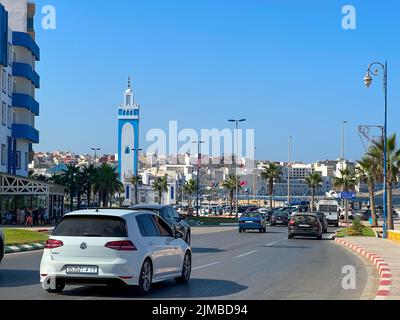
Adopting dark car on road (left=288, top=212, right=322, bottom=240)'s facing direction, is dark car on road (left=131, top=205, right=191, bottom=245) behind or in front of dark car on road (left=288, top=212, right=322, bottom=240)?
behind

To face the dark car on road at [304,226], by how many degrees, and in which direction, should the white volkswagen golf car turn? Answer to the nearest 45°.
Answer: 0° — it already faces it

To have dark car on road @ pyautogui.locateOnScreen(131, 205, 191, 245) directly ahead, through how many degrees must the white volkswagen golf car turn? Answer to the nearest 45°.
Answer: approximately 45° to its left

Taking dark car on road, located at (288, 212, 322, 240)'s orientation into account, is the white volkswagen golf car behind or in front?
behind

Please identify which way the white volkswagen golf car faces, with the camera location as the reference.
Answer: facing away from the viewer and to the right of the viewer

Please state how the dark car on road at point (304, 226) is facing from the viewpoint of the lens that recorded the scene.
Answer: facing away from the viewer

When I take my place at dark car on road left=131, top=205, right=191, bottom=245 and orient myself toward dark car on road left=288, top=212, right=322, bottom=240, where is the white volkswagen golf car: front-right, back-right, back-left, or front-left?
back-right
